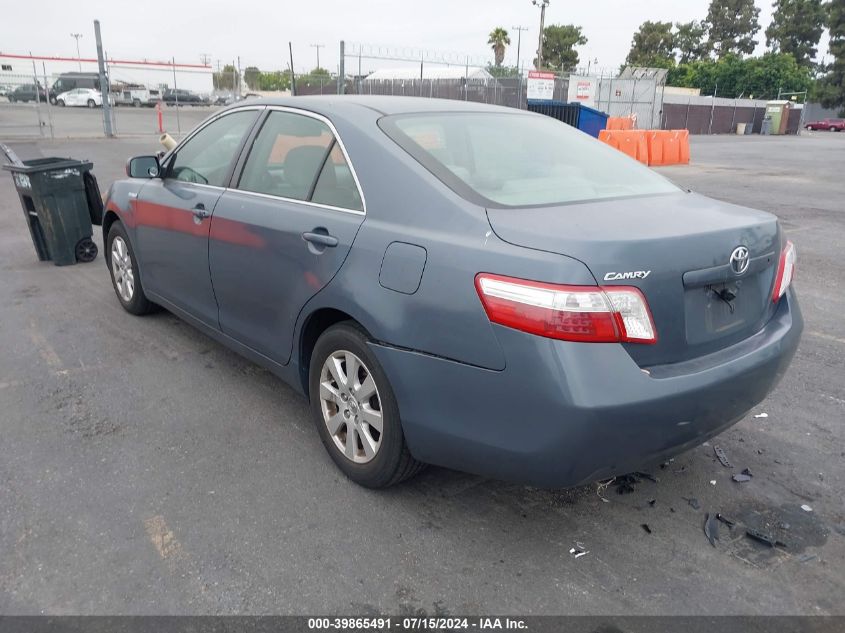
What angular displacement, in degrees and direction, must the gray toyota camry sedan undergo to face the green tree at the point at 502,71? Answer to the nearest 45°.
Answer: approximately 45° to its right

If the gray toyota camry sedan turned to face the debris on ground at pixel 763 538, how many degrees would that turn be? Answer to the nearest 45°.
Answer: approximately 135° to its right

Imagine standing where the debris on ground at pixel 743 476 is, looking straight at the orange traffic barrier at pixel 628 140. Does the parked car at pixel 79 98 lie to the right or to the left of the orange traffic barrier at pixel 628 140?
left

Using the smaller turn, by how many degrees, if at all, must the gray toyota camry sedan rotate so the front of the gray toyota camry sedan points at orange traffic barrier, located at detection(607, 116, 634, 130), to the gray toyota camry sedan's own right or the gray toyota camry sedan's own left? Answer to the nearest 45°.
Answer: approximately 45° to the gray toyota camry sedan's own right

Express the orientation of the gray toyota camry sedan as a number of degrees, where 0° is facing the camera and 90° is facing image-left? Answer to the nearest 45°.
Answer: approximately 135°

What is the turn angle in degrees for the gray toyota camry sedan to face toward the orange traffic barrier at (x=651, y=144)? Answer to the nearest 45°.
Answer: approximately 45° to its right

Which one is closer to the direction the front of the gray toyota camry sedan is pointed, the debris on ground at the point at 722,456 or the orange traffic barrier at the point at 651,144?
the orange traffic barrier

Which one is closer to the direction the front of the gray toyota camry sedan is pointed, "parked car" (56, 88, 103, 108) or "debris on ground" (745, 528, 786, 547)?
the parked car

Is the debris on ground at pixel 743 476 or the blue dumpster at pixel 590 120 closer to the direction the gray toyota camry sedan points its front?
the blue dumpster
